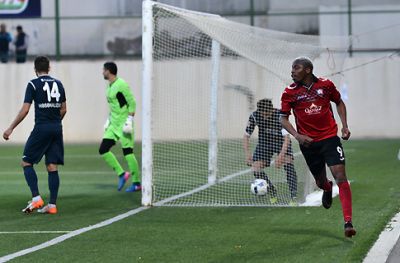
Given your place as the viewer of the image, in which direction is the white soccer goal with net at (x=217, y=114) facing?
facing to the left of the viewer

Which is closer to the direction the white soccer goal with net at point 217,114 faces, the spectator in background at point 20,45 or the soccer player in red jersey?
the spectator in background

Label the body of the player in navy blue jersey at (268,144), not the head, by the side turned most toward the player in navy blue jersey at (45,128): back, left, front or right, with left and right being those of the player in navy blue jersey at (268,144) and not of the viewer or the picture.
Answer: right

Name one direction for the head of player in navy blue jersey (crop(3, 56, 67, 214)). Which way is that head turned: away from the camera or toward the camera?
away from the camera

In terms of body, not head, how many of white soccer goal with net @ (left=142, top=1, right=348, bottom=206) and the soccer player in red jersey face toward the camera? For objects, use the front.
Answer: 1

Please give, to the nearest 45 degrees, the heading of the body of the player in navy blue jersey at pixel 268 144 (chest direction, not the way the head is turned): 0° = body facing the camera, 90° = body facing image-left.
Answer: approximately 0°

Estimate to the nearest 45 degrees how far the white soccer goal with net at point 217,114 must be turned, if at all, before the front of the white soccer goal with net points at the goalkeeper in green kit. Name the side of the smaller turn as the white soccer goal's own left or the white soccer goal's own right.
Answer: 0° — it already faces them

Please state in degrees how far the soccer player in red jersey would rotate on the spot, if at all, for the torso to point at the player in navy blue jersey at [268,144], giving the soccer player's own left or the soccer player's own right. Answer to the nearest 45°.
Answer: approximately 180°

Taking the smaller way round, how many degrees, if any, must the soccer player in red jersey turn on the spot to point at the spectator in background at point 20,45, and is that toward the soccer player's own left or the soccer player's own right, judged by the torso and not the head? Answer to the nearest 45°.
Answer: approximately 135° to the soccer player's own right
